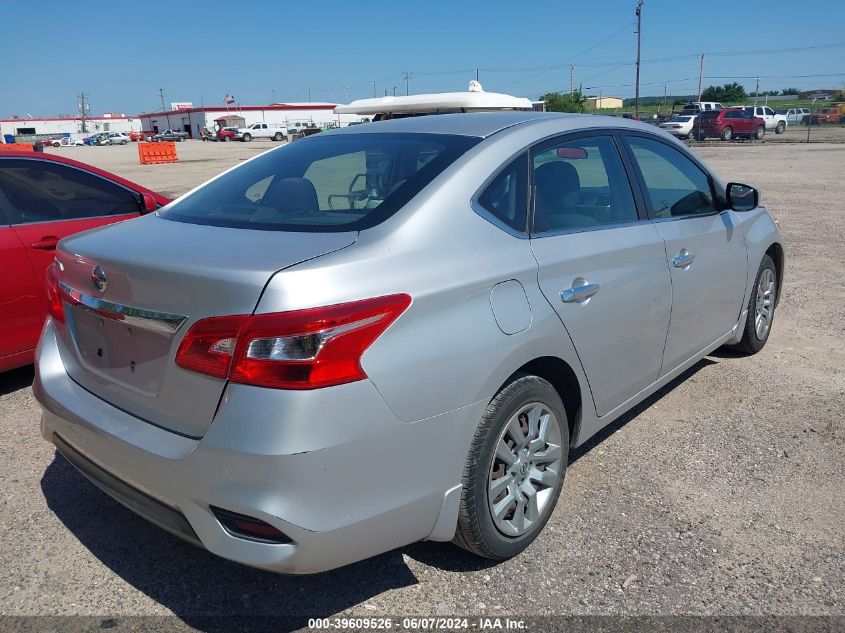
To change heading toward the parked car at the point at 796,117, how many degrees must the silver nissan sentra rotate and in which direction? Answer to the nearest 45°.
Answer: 0° — it already faces it

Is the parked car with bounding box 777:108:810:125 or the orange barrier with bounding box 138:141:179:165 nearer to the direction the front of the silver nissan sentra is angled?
the parked car

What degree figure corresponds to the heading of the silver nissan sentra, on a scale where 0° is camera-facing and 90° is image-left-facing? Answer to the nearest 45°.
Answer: approximately 225°

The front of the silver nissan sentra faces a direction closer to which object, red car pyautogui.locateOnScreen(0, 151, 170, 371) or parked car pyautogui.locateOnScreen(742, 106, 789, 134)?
the parked car

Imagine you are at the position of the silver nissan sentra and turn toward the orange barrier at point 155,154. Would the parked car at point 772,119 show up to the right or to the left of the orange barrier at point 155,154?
right

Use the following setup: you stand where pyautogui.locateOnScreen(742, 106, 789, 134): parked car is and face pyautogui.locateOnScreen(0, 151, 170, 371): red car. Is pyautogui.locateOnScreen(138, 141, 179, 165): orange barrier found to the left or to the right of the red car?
right

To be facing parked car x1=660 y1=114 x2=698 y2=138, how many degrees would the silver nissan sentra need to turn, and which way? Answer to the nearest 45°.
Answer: approximately 45° to its left

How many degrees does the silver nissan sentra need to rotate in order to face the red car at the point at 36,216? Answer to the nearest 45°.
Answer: approximately 90° to its left

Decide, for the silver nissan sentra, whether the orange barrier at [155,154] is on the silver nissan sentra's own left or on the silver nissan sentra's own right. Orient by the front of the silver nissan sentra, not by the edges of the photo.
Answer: on the silver nissan sentra's own left
